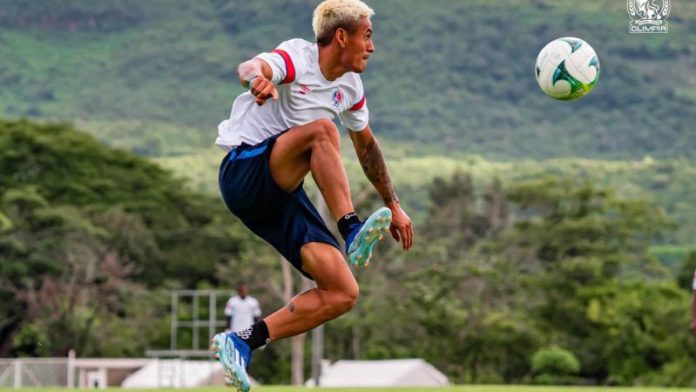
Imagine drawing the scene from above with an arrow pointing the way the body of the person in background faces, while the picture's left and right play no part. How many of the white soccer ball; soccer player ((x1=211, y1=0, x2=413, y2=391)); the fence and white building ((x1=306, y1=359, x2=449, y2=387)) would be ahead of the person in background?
2

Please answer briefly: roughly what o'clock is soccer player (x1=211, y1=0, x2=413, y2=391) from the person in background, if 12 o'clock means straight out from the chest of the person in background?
The soccer player is roughly at 12 o'clock from the person in background.

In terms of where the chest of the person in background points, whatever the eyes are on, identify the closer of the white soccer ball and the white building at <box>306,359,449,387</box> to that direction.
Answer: the white soccer ball

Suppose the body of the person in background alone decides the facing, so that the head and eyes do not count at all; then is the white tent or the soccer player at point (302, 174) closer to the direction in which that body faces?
the soccer player

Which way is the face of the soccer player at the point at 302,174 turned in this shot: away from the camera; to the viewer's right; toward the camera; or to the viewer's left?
to the viewer's right

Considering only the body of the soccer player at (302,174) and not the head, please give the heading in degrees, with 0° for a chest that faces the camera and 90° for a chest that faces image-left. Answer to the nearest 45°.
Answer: approximately 315°

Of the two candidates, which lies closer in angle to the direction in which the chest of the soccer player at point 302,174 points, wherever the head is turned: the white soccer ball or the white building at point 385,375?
the white soccer ball

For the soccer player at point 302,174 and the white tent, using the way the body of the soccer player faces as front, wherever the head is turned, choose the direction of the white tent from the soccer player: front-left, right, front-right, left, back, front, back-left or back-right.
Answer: back-left

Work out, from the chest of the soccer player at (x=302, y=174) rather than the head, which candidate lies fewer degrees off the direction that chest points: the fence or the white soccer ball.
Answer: the white soccer ball
